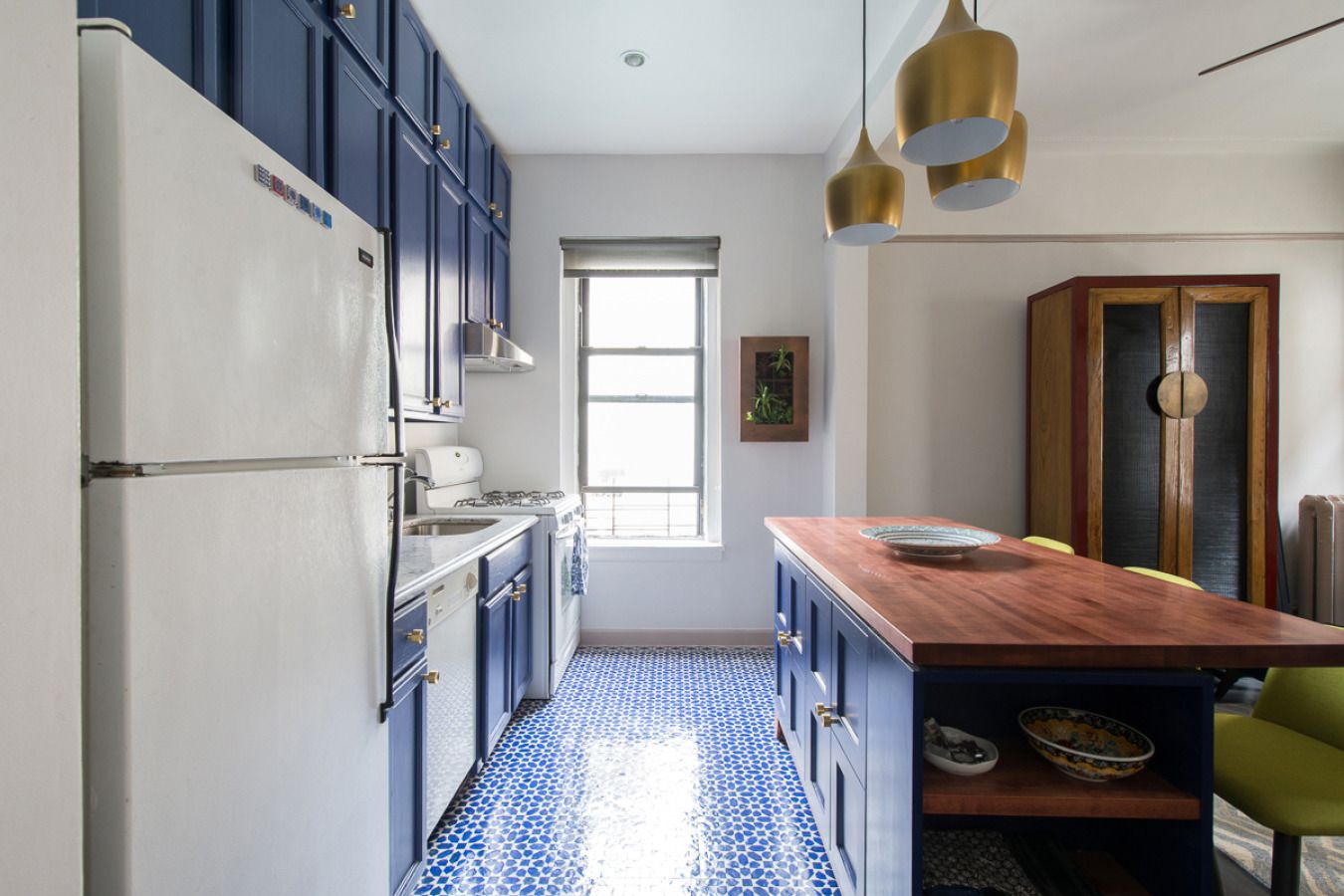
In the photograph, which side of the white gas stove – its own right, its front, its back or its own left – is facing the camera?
right

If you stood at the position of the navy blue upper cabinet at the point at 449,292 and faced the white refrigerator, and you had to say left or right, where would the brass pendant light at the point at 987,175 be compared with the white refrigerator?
left

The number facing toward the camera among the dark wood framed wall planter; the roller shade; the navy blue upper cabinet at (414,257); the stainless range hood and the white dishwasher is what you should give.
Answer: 2

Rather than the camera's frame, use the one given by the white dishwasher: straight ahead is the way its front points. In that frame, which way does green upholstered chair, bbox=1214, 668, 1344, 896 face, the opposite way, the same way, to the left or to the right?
the opposite way

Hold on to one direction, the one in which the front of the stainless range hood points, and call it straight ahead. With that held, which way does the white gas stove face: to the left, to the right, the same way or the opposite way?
the same way

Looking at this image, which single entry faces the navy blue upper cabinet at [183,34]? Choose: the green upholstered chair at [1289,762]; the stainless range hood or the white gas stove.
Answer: the green upholstered chair

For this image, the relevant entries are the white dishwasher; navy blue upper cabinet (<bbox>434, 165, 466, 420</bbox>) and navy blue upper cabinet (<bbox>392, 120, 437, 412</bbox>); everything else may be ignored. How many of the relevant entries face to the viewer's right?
3

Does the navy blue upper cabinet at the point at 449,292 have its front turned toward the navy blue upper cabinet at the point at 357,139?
no

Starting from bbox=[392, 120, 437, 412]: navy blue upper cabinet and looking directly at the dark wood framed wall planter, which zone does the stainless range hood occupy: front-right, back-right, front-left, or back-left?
front-left

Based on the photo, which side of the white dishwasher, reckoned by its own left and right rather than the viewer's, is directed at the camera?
right

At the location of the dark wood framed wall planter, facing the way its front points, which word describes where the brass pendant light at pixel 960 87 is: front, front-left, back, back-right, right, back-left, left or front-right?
front

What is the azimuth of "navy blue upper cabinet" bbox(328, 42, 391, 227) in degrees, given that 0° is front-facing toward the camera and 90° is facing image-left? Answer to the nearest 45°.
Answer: approximately 270°

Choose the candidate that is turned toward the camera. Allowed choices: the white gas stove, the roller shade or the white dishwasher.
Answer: the roller shade

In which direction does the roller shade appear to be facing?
toward the camera

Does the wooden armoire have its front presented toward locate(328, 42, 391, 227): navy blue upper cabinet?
no

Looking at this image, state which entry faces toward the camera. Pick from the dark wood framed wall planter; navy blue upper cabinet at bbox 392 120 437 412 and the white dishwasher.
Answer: the dark wood framed wall planter
